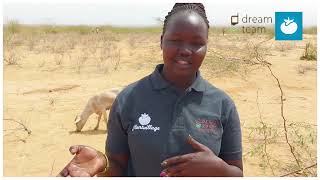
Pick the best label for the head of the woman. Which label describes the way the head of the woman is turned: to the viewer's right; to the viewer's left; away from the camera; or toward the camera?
toward the camera

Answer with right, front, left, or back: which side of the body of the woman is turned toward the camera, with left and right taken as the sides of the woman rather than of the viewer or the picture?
front
